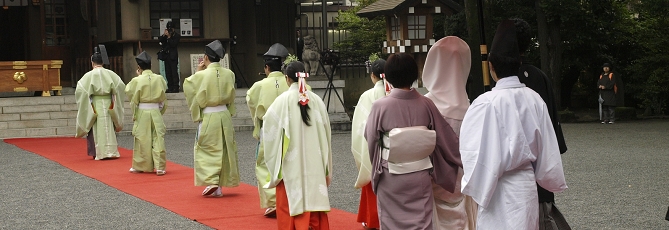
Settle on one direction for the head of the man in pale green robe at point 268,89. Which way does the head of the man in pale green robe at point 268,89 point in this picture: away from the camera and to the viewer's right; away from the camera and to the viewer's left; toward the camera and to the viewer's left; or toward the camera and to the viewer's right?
away from the camera and to the viewer's left

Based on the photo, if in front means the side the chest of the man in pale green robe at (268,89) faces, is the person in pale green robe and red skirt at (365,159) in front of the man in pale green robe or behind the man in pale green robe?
behind

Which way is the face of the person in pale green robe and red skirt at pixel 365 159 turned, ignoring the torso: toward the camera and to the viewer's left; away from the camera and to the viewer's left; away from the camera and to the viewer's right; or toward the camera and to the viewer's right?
away from the camera and to the viewer's left

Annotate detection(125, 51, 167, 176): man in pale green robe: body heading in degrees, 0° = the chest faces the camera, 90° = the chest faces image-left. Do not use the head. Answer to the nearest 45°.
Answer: approximately 135°

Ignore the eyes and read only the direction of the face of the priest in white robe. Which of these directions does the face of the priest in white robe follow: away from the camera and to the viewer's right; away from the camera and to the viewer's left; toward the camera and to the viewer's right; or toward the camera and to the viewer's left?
away from the camera and to the viewer's left

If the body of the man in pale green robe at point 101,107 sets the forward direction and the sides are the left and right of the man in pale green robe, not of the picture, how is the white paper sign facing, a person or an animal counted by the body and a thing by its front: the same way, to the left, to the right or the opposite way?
the opposite way

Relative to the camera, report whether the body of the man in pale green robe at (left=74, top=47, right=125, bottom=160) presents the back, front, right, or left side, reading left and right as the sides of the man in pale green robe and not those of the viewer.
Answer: back

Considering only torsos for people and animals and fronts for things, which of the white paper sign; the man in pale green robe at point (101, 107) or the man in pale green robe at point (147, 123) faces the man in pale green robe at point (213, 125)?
the white paper sign

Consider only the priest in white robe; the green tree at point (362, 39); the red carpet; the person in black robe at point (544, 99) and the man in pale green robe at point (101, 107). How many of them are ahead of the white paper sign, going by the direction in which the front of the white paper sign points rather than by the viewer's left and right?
4

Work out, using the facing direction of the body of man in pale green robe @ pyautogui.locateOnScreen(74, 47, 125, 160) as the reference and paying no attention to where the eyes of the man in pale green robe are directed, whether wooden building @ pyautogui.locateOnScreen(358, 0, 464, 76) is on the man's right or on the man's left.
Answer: on the man's right

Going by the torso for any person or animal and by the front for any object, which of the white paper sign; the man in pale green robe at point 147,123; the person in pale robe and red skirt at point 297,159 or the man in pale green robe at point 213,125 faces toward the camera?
the white paper sign
